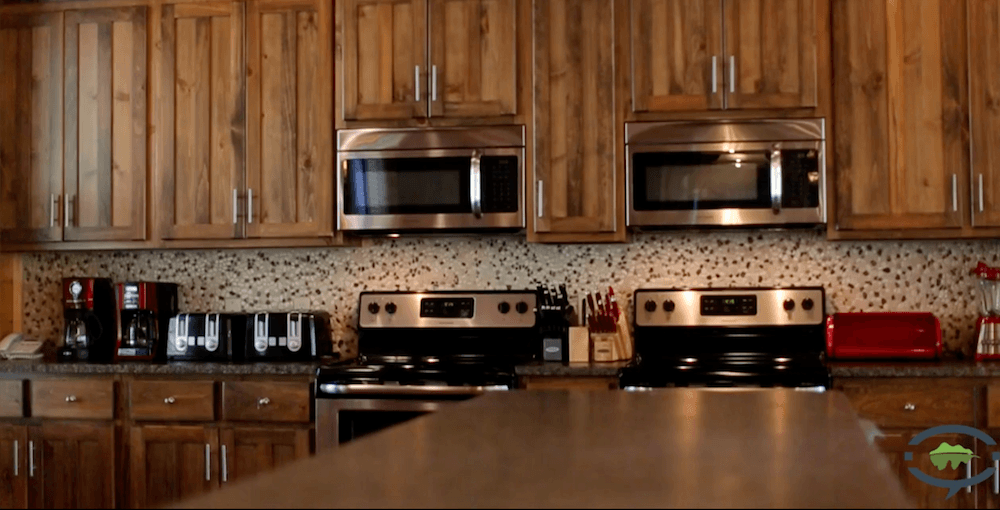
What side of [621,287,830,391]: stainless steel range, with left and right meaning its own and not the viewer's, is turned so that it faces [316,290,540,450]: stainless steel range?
right

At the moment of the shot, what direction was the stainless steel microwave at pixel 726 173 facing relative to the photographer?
facing the viewer

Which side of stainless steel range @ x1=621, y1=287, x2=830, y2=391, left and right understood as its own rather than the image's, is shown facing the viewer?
front

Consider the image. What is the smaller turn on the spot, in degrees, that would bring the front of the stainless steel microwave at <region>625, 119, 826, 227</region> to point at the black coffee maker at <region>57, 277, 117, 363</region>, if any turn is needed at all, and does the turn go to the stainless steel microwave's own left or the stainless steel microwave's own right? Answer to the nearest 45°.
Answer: approximately 90° to the stainless steel microwave's own right

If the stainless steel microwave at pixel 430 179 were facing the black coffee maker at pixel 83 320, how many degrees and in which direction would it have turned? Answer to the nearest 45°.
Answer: approximately 90° to its right

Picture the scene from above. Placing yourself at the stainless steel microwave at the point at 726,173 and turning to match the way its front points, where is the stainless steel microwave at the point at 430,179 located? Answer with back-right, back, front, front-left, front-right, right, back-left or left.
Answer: right

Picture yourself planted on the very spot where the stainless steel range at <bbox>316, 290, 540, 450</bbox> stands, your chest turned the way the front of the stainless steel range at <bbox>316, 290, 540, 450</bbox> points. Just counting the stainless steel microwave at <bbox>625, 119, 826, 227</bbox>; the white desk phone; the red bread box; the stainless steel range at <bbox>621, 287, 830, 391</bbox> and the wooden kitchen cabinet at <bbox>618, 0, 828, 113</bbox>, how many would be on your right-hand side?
1

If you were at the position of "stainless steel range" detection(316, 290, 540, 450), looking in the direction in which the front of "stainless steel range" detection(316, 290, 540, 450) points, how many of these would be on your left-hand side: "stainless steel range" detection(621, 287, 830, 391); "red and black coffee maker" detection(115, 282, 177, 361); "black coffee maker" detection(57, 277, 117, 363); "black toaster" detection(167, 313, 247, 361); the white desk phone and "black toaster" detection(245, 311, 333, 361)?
1

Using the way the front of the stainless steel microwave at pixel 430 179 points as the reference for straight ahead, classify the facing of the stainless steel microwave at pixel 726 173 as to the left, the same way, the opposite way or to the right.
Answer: the same way

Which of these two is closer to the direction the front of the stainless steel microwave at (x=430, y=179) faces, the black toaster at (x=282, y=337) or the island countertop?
the island countertop

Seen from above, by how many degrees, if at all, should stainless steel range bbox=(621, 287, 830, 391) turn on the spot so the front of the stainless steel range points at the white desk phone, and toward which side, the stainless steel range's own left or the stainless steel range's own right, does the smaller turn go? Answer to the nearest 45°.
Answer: approximately 90° to the stainless steel range's own right

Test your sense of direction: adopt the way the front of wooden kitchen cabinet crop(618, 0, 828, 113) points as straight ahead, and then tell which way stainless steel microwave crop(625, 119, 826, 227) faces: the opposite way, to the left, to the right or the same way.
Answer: the same way

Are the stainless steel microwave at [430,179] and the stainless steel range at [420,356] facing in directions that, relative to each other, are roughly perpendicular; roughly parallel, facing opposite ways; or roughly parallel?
roughly parallel

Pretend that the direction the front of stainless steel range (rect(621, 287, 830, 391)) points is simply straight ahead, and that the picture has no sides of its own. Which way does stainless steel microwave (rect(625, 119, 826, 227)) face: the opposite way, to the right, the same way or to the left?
the same way
